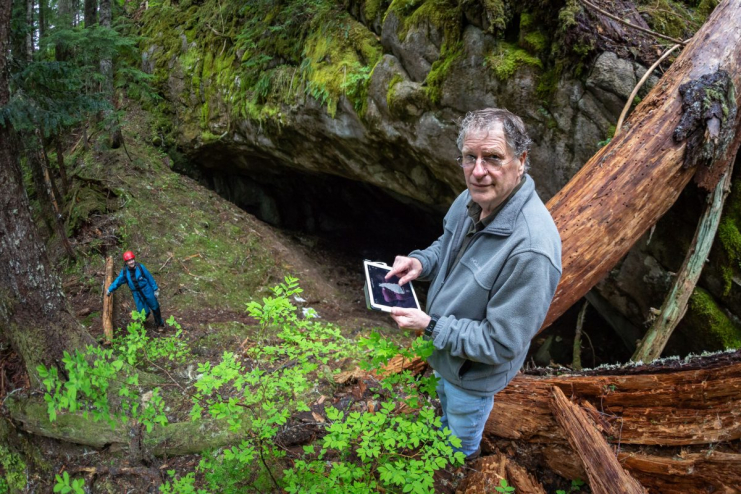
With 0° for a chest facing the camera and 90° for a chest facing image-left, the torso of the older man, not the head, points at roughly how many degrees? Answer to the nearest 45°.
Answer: approximately 45°

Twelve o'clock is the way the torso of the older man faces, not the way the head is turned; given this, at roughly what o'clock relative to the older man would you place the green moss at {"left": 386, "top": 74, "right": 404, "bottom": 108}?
The green moss is roughly at 4 o'clock from the older man.

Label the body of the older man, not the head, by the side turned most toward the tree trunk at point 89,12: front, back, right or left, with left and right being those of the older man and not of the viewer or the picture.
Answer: right

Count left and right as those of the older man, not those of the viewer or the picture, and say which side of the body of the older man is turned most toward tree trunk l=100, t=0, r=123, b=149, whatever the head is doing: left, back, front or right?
right

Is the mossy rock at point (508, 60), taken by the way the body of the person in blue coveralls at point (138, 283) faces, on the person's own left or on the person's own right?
on the person's own left

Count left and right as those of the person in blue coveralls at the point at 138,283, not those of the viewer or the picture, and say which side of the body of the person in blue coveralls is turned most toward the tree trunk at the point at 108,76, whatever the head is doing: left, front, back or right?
back

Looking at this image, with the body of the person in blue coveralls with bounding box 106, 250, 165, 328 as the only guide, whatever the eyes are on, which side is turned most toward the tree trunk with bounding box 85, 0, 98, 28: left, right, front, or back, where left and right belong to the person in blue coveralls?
back

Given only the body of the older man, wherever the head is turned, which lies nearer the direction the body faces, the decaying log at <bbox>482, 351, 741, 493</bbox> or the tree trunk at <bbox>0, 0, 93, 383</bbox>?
the tree trunk

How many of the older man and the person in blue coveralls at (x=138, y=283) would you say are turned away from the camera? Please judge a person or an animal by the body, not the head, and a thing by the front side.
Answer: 0

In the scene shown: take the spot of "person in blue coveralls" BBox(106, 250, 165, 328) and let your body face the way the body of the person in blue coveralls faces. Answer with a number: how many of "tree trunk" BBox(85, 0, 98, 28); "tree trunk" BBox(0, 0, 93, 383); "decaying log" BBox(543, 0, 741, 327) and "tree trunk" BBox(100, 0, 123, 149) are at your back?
2

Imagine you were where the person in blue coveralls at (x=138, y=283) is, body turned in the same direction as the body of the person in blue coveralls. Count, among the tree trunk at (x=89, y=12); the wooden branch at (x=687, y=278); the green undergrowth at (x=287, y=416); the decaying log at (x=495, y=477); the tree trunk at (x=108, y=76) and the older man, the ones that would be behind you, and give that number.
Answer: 2
